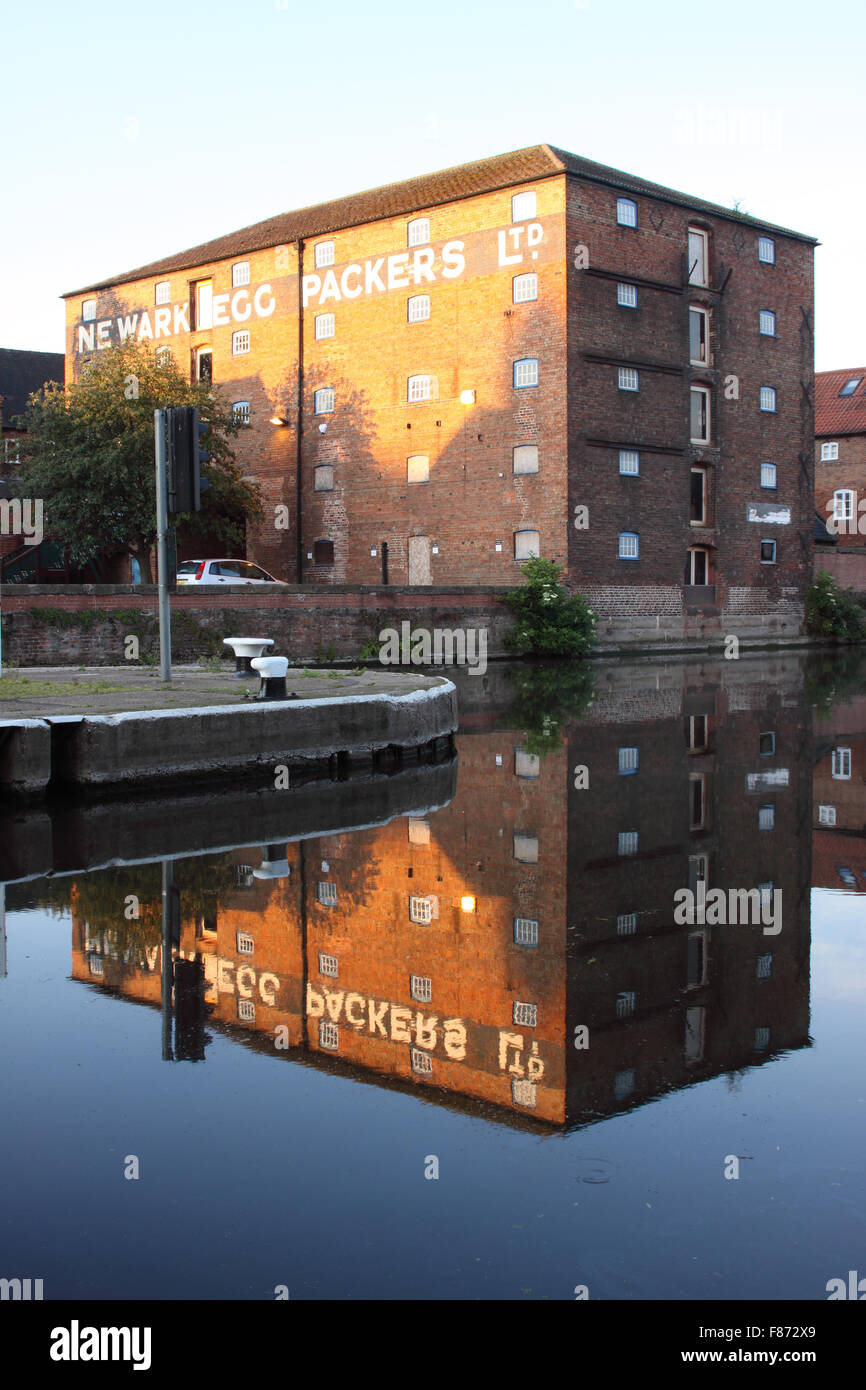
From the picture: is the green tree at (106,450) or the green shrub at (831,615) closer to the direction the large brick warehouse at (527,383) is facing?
the green tree

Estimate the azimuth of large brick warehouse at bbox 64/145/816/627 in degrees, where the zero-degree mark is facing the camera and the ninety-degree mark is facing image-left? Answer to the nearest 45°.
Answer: approximately 45°

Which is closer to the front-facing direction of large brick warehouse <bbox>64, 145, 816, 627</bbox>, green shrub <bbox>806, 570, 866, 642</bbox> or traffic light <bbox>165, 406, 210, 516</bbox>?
the traffic light

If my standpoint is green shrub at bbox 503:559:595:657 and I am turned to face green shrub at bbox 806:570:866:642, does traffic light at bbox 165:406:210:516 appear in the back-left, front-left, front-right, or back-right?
back-right

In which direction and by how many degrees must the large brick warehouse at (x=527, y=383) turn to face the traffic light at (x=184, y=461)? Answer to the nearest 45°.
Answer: approximately 45° to its left

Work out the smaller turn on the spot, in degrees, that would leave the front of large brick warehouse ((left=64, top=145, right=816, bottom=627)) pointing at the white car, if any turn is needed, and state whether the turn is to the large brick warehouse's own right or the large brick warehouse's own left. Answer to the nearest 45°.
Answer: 0° — it already faces it
